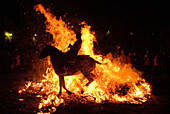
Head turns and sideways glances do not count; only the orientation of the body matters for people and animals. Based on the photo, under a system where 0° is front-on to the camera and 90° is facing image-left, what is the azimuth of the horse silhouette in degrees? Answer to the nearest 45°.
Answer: approximately 90°
